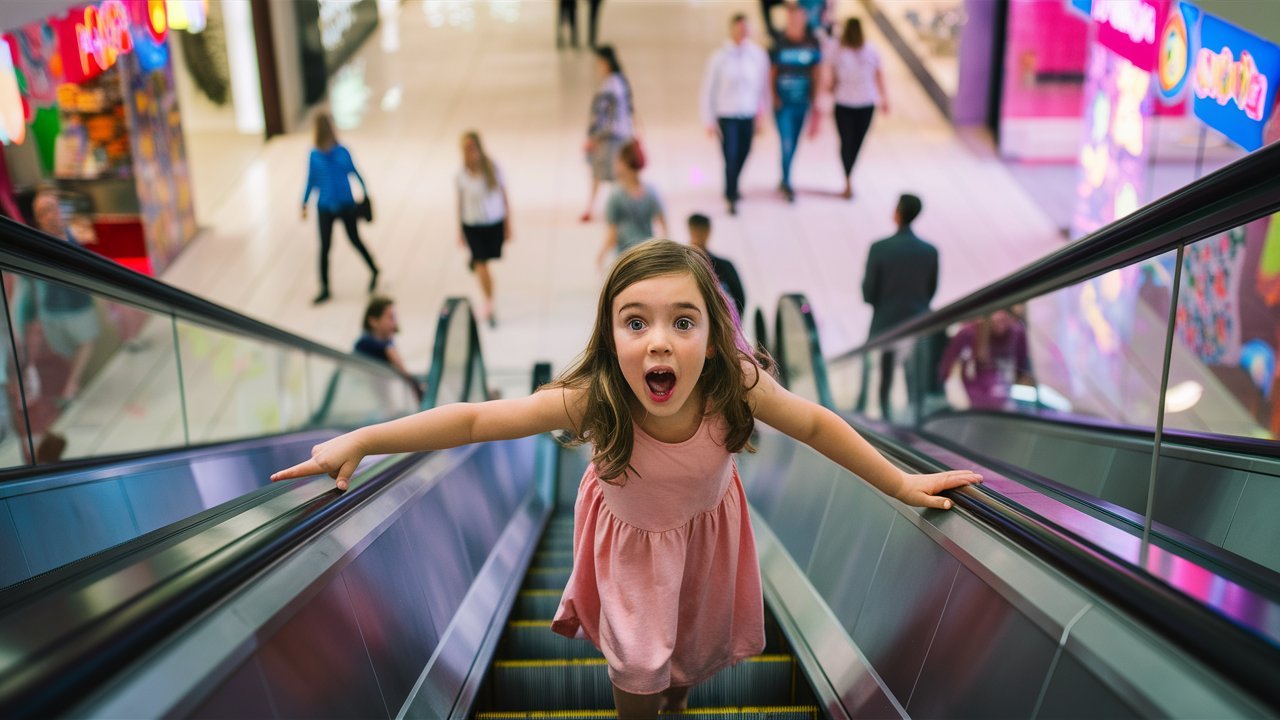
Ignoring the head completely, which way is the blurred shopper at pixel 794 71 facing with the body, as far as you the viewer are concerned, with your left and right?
facing the viewer

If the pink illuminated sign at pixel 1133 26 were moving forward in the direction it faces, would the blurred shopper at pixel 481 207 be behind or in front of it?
in front

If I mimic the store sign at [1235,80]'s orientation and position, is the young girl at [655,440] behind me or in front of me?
in front

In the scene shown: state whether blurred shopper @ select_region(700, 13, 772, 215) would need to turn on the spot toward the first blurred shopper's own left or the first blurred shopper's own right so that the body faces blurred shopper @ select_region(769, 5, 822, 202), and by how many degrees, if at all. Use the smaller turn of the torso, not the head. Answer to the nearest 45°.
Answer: approximately 135° to the first blurred shopper's own left

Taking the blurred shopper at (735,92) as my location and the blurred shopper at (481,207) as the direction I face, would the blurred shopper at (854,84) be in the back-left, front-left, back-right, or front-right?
back-left

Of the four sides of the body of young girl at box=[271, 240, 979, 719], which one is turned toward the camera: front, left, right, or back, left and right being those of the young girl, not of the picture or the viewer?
front

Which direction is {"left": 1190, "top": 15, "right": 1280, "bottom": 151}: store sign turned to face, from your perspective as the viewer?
facing the viewer and to the left of the viewer

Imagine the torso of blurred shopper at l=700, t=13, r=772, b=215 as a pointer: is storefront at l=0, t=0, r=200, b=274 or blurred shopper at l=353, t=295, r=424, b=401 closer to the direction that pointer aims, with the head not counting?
the blurred shopper

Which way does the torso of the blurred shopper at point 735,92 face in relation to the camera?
toward the camera

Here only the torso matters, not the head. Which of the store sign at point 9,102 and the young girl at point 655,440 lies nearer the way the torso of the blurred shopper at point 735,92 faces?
the young girl

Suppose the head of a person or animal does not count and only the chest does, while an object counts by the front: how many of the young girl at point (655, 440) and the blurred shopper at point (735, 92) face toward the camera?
2

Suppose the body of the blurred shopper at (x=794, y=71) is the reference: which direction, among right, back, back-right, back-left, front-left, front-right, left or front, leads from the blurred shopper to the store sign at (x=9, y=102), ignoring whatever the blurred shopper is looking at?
front-right

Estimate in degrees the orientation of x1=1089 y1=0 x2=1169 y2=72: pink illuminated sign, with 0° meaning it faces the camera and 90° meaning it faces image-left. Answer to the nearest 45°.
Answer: approximately 45°
